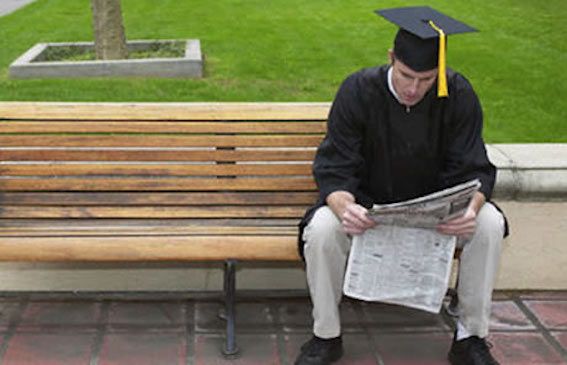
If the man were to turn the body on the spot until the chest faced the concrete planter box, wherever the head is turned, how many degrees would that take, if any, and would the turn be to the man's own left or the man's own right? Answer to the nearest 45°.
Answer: approximately 135° to the man's own right

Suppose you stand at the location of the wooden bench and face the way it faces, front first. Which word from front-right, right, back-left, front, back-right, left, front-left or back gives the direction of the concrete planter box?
back

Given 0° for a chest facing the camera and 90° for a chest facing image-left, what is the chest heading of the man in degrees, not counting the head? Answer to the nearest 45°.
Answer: approximately 0°

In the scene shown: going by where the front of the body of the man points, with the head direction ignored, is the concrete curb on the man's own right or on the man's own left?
on the man's own left

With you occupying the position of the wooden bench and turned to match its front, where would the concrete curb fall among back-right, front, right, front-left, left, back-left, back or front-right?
left
